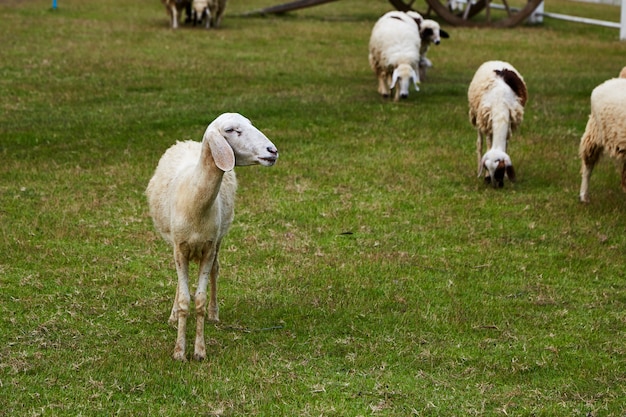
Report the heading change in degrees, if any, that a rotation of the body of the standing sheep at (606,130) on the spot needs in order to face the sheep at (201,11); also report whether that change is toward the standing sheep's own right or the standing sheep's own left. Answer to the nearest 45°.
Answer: approximately 135° to the standing sheep's own left

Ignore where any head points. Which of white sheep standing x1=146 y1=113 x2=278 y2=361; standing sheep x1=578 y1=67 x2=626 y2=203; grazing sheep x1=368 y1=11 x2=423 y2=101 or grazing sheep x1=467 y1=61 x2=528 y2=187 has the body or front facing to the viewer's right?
standing sheep x1=578 y1=67 x2=626 y2=203

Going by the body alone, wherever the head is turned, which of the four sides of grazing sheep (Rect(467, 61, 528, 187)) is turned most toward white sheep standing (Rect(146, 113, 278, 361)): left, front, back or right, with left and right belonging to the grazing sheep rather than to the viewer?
front

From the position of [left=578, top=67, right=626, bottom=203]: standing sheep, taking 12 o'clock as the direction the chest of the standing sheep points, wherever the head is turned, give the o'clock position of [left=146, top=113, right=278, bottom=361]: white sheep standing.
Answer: The white sheep standing is roughly at 4 o'clock from the standing sheep.

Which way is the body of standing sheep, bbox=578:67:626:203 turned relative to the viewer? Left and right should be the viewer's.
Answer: facing to the right of the viewer

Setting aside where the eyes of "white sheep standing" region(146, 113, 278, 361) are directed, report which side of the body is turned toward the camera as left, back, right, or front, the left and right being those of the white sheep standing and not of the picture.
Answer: front

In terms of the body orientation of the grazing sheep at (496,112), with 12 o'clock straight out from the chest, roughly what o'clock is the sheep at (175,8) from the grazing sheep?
The sheep is roughly at 5 o'clock from the grazing sheep.

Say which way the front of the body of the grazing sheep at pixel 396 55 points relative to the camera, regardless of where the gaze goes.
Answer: toward the camera

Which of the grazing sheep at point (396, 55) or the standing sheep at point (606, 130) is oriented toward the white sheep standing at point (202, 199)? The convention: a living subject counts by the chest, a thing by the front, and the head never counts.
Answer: the grazing sheep at point (396, 55)

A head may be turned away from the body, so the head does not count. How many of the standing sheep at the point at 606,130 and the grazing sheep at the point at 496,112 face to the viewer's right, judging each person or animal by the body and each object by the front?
1

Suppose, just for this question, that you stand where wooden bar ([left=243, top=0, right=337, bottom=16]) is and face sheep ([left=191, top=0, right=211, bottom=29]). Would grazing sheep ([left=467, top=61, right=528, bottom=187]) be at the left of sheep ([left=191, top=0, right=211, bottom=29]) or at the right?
left

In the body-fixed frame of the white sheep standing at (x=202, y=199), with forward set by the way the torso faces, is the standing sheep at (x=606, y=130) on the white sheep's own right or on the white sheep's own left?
on the white sheep's own left

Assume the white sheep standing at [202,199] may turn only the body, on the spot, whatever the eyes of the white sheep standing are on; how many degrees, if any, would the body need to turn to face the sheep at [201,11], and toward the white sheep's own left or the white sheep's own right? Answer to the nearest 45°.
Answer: approximately 180°

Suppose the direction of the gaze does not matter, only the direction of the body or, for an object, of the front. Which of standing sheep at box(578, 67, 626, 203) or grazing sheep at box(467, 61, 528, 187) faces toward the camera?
grazing sheep at box(467, 61, 528, 187)

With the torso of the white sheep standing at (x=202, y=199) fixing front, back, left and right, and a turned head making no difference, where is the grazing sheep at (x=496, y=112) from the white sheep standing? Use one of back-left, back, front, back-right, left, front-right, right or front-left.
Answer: back-left

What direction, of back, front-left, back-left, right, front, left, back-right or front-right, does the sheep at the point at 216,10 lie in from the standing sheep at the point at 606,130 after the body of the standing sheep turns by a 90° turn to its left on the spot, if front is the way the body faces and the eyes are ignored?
front-left

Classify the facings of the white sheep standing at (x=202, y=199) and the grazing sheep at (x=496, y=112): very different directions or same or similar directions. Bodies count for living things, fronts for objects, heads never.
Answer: same or similar directions

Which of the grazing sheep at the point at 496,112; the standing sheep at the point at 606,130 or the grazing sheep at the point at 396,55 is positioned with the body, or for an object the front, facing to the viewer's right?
the standing sheep at the point at 606,130

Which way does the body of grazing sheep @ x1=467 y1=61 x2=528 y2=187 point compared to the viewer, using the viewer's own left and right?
facing the viewer
